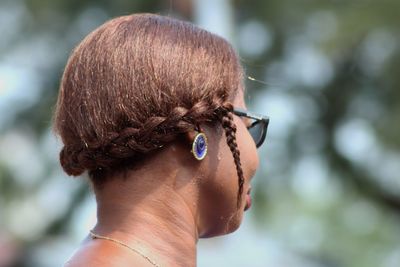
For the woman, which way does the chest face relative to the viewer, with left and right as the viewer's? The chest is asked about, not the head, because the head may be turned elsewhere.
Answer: facing away from the viewer and to the right of the viewer

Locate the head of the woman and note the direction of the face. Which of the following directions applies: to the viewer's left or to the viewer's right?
to the viewer's right
